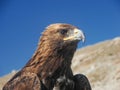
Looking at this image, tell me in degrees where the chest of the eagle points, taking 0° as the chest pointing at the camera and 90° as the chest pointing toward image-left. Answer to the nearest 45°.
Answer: approximately 315°
